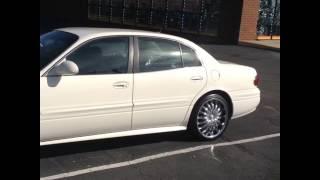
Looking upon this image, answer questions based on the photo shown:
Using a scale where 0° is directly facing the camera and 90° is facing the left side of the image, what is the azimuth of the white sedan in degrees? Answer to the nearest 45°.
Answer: approximately 45°

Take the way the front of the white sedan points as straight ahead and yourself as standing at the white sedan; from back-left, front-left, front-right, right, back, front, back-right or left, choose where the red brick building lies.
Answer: back-right
